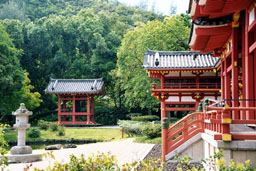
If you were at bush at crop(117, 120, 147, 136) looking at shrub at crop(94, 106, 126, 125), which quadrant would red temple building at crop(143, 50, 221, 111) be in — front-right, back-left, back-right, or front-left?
back-right

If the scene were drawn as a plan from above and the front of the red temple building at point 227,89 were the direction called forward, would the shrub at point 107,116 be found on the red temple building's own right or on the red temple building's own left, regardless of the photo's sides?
on the red temple building's own right

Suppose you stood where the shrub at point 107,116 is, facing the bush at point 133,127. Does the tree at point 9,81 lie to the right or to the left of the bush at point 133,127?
right

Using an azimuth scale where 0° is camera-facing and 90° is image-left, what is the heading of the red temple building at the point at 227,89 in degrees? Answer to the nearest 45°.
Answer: approximately 90°

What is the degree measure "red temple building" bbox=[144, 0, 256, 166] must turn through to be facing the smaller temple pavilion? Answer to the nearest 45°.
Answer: approximately 45° to its right

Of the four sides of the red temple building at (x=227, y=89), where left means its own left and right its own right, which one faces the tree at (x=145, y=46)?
right

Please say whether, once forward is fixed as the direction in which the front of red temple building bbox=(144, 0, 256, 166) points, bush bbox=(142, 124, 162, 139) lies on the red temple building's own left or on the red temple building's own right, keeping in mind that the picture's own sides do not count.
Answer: on the red temple building's own right
